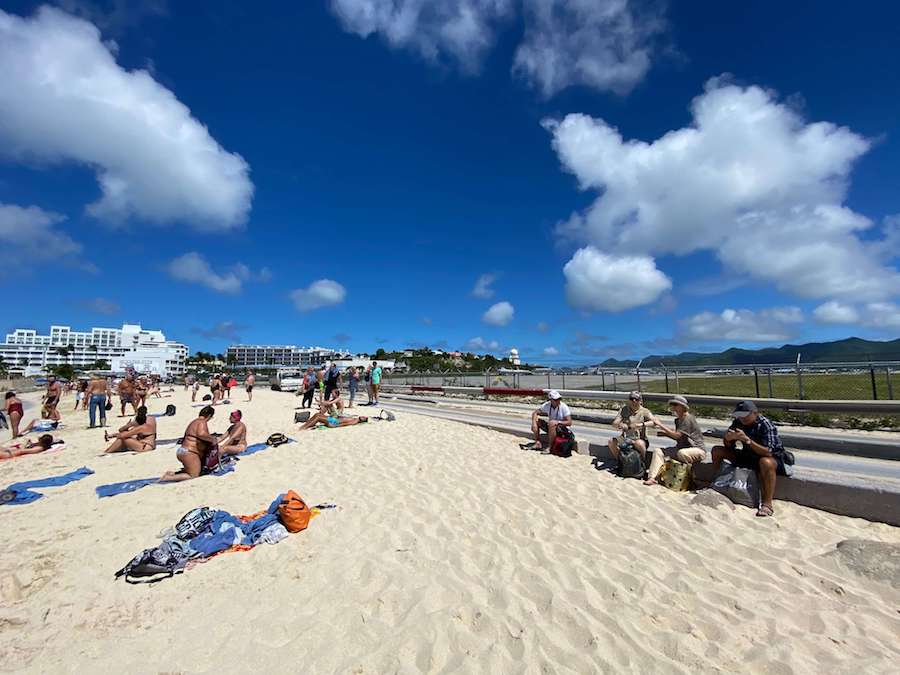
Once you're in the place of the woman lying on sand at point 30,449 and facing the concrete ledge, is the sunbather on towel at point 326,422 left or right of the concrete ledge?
left

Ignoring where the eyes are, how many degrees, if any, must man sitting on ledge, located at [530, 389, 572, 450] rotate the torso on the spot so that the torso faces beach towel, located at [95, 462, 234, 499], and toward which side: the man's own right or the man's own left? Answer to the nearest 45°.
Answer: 0° — they already face it

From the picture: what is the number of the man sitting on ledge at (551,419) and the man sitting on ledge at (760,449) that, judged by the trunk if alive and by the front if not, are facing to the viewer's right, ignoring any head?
0

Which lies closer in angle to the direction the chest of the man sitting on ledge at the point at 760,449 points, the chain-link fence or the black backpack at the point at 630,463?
the black backpack

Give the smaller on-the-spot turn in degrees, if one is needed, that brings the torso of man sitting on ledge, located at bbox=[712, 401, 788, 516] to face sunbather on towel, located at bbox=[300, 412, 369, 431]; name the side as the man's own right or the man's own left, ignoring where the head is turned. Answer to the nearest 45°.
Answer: approximately 45° to the man's own right

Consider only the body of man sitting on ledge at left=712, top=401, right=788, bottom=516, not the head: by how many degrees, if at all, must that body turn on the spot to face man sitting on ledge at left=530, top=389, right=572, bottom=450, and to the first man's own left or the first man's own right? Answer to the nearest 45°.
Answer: approximately 90° to the first man's own right

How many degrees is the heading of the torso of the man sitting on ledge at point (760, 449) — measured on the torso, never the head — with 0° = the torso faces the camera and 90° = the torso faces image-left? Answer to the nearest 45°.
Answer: approximately 45°

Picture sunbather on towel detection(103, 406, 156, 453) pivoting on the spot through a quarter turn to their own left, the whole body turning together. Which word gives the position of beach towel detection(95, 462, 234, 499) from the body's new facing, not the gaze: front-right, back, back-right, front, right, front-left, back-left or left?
front

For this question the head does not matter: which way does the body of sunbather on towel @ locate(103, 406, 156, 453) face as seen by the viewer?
to the viewer's left

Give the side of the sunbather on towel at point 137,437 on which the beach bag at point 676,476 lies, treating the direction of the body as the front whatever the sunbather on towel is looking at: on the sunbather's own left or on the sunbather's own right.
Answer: on the sunbather's own left

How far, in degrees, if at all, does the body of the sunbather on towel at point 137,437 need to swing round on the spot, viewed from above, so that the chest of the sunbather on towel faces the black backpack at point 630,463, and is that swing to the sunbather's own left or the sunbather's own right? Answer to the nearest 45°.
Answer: approximately 135° to the sunbather's own left
